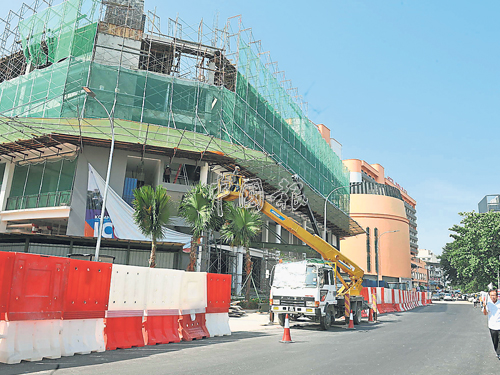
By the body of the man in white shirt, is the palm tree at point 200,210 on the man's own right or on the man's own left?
on the man's own right

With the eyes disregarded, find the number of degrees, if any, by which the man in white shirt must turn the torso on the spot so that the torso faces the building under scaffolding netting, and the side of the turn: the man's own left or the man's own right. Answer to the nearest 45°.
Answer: approximately 90° to the man's own right

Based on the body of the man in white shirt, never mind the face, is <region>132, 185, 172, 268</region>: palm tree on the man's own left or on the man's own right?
on the man's own right

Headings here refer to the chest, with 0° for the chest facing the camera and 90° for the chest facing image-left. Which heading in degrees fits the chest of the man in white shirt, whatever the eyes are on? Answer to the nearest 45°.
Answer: approximately 0°

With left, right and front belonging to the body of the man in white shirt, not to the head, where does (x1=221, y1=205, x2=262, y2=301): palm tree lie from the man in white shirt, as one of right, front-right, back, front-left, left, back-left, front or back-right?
back-right

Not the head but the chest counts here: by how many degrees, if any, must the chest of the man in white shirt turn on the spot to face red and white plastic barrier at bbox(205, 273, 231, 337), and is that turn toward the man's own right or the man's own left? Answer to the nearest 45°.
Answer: approximately 90° to the man's own right

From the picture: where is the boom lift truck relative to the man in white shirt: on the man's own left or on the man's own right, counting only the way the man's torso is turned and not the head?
on the man's own right
